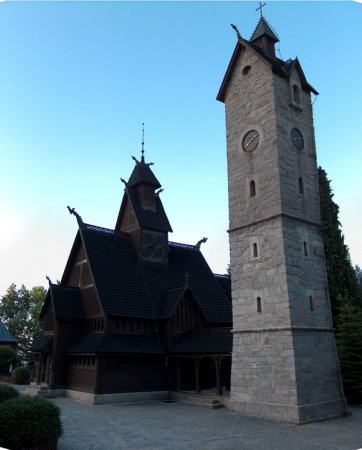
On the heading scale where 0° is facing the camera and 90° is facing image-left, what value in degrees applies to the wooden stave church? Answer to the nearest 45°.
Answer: approximately 45°

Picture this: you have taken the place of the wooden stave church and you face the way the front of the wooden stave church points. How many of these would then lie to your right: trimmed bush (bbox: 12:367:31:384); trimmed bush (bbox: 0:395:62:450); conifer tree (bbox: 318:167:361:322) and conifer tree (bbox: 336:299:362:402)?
1

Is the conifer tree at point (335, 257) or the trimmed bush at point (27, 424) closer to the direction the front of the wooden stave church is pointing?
the trimmed bush

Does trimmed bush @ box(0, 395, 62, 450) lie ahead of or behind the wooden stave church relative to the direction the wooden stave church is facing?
ahead

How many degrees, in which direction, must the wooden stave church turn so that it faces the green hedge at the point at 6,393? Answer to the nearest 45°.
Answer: approximately 45° to its left

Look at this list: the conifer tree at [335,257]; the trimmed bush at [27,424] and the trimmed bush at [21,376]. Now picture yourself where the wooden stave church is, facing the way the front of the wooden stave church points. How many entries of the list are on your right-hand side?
1
